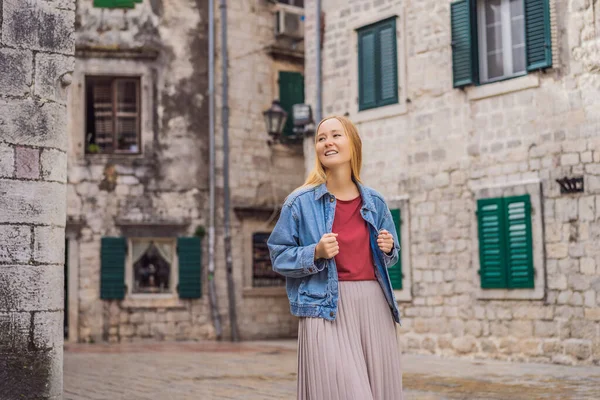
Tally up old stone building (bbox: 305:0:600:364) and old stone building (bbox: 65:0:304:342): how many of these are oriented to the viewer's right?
0

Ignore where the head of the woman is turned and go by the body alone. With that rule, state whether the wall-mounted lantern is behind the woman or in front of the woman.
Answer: behind

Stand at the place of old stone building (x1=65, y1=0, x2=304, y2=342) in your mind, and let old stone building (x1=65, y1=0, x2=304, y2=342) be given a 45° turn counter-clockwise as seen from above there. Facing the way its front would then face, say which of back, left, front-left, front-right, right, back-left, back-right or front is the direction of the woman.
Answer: front-right

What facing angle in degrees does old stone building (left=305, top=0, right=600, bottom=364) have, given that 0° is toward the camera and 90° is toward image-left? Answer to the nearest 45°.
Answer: approximately 45°

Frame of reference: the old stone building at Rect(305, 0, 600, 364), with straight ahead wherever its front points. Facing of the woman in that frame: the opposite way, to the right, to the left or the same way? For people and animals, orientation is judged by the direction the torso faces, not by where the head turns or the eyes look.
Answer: to the left

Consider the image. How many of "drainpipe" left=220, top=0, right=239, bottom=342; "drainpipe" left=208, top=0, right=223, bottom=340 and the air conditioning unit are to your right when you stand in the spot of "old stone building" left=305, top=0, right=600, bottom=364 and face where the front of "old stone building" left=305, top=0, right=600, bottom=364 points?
3

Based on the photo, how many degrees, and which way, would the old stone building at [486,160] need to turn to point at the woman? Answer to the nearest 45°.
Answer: approximately 45° to its left

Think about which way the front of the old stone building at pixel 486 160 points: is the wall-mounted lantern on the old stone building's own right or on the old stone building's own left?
on the old stone building's own right

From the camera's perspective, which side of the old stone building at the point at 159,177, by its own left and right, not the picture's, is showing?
front

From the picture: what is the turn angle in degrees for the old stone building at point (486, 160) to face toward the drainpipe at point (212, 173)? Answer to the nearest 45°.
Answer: approximately 90° to its right

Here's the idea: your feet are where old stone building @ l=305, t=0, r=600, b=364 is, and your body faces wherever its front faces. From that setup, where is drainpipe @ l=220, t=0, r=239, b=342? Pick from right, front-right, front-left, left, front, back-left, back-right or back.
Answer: right

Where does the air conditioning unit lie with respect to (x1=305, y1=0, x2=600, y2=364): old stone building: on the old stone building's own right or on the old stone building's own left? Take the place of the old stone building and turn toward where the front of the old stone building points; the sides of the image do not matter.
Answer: on the old stone building's own right
